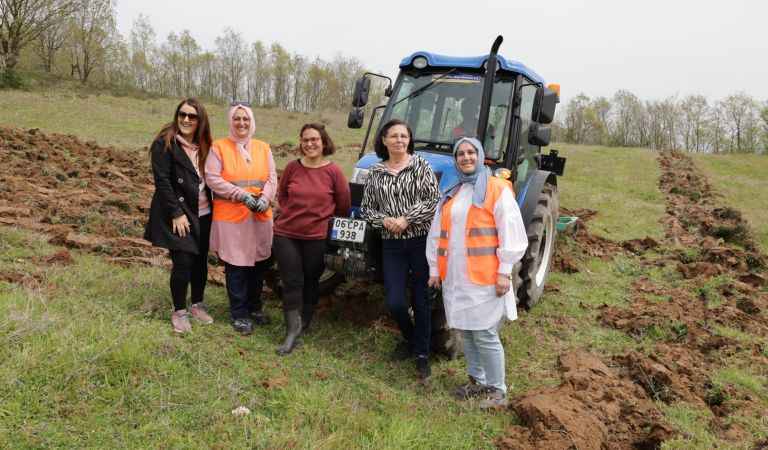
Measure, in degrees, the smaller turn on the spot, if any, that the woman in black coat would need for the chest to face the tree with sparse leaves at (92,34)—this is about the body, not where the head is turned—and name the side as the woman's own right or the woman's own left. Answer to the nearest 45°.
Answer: approximately 135° to the woman's own left

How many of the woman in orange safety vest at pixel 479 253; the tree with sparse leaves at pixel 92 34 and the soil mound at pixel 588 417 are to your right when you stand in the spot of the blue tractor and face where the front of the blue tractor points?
1

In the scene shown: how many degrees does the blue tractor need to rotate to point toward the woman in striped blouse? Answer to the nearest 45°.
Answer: approximately 45° to its left

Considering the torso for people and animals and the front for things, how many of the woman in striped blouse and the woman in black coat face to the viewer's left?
0

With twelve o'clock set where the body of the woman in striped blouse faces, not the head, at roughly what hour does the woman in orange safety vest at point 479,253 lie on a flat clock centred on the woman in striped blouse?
The woman in orange safety vest is roughly at 10 o'clock from the woman in striped blouse.

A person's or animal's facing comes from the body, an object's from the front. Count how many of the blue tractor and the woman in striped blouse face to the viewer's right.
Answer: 0

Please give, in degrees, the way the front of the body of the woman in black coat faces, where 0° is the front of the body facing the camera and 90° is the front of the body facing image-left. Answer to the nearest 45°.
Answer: approximately 315°

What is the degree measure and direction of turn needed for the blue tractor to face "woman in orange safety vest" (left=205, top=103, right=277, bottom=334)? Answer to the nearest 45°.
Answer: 0° — it already faces them

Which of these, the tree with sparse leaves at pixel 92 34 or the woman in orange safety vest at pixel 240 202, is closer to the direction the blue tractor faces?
the woman in orange safety vest

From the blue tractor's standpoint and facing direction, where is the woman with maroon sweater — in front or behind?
in front
